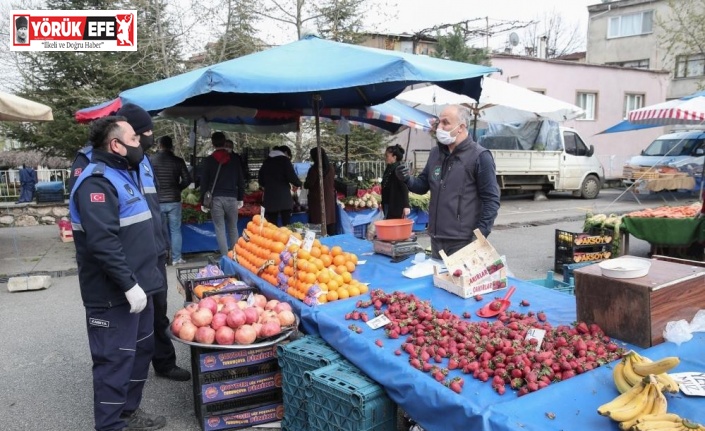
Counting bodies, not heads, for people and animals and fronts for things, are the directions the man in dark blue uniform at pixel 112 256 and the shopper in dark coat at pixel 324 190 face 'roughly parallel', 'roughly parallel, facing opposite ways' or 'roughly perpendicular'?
roughly perpendicular

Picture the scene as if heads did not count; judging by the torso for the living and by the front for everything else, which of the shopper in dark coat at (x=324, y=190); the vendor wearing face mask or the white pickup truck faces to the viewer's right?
the white pickup truck

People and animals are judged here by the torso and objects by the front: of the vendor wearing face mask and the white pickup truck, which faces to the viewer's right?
the white pickup truck

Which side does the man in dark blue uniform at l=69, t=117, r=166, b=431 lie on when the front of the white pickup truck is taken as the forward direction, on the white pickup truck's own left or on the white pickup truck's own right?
on the white pickup truck's own right

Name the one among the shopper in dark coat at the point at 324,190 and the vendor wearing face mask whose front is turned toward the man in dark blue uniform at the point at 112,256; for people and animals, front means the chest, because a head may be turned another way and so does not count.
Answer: the vendor wearing face mask

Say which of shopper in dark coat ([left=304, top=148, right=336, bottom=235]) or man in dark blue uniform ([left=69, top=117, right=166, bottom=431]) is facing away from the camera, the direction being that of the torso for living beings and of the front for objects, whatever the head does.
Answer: the shopper in dark coat

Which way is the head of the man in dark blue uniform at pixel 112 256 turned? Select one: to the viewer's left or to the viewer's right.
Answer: to the viewer's right

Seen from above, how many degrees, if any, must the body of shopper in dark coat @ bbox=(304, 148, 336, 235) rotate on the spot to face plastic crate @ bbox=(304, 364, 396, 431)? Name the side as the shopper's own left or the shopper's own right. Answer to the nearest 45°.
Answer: approximately 180°

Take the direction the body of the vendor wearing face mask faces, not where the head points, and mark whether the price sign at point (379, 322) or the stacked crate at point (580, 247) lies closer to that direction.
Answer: the price sign

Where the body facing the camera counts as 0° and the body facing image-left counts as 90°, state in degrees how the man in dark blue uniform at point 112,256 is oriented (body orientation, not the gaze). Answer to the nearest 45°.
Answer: approximately 270°

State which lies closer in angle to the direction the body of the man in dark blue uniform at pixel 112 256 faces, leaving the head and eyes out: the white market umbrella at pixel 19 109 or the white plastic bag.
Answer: the white plastic bag

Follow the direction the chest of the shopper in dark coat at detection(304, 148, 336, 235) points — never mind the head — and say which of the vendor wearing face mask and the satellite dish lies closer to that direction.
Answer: the satellite dish

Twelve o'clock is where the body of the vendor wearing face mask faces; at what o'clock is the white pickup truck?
The white pickup truck is roughly at 5 o'clock from the vendor wearing face mask.

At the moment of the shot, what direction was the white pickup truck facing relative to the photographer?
facing to the right of the viewer

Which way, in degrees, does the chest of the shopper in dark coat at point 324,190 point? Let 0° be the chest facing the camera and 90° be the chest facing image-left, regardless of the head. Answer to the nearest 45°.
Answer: approximately 180°

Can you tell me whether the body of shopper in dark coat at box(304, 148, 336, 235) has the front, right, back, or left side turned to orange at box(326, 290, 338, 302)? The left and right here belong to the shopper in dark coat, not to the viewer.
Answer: back

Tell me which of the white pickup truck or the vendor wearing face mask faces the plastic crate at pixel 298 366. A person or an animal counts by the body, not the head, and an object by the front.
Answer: the vendor wearing face mask

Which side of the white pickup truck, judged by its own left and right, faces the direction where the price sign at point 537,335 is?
right
